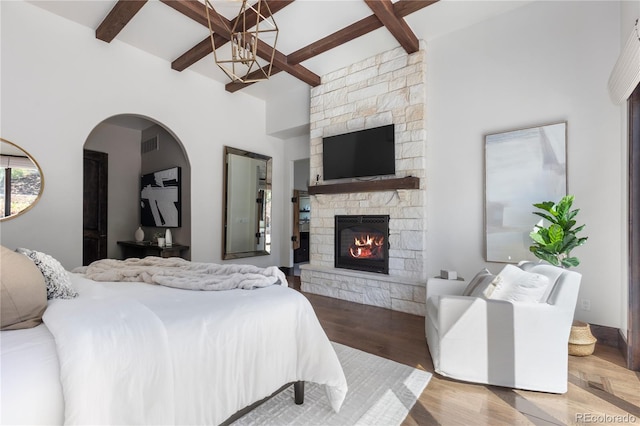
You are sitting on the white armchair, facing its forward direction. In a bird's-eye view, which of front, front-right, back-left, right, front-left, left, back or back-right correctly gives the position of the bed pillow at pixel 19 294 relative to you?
front-left

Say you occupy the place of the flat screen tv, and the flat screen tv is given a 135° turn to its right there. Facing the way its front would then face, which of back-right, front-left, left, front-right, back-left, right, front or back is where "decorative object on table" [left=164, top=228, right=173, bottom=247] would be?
left

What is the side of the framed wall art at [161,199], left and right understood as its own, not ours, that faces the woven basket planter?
left

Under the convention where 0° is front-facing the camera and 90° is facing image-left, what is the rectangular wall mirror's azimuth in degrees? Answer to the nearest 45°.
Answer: approximately 315°

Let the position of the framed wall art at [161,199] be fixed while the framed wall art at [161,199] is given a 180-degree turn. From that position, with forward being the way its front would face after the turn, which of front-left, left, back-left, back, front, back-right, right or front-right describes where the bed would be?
back-right

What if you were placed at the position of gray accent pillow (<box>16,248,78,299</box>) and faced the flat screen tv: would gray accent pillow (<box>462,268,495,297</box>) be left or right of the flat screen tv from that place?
right

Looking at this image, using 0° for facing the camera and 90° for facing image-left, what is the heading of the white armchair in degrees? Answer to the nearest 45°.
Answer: approximately 90°

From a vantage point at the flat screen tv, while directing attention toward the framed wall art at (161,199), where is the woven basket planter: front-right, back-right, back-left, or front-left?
back-left

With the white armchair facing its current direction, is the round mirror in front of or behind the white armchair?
in front

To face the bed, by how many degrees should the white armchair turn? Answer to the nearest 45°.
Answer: approximately 45° to its left

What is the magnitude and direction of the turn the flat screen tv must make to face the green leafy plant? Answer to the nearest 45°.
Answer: approximately 90° to its left

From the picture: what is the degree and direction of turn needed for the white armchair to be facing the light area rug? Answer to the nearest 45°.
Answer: approximately 45° to its left

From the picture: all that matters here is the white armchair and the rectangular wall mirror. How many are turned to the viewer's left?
1

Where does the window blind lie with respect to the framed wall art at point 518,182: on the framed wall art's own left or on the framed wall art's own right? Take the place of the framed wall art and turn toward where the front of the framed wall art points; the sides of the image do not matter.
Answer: on the framed wall art's own left

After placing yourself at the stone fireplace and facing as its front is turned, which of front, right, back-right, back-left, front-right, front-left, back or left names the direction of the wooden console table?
front-right

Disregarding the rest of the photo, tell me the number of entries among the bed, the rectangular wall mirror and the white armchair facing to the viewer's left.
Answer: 1

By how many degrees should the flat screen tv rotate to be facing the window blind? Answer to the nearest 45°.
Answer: approximately 90° to its left
